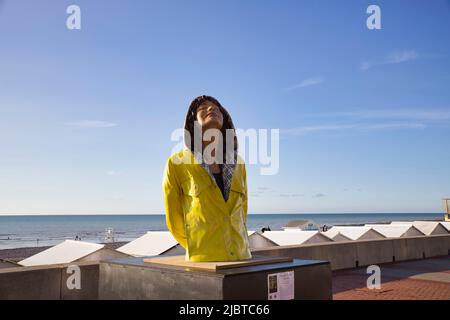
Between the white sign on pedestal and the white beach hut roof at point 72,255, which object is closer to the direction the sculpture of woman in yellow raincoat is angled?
the white sign on pedestal

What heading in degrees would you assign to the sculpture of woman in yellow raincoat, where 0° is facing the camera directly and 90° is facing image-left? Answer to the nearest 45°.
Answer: approximately 315°

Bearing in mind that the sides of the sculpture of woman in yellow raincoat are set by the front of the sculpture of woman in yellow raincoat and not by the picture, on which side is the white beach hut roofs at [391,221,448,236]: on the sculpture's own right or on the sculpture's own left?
on the sculpture's own left

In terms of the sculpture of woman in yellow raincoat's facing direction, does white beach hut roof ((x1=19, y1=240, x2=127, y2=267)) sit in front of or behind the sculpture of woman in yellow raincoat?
behind

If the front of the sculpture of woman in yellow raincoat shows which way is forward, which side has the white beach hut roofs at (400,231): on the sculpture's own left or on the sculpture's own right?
on the sculpture's own left

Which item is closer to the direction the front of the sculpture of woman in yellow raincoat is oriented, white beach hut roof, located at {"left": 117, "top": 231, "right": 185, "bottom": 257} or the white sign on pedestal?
the white sign on pedestal
